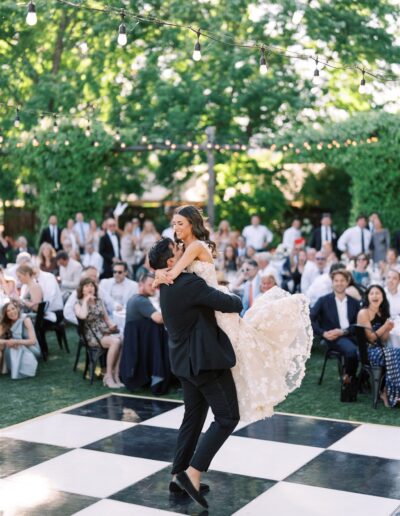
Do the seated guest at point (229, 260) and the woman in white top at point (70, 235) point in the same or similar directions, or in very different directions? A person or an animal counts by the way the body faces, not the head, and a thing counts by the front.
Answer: same or similar directions

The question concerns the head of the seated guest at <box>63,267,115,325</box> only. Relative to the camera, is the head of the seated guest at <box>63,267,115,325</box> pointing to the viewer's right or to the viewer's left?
to the viewer's right

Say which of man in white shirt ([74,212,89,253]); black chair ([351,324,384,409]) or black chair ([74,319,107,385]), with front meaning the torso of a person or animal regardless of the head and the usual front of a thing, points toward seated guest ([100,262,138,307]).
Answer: the man in white shirt

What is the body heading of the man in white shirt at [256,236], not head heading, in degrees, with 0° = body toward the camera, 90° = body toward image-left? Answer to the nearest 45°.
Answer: approximately 0°

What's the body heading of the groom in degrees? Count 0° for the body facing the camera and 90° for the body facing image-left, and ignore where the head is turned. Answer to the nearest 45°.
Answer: approximately 225°

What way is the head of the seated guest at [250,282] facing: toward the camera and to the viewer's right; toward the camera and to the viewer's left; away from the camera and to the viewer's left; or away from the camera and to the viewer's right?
toward the camera and to the viewer's left

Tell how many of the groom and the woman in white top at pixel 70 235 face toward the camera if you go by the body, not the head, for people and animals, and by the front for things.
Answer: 1

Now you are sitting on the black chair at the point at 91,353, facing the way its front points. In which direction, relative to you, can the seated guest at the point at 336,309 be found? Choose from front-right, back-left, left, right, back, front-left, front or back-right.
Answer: front-left

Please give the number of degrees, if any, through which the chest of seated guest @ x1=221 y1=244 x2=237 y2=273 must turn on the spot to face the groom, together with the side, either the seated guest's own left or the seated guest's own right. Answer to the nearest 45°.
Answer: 0° — they already face them

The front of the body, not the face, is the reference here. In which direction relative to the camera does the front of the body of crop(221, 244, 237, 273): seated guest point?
toward the camera

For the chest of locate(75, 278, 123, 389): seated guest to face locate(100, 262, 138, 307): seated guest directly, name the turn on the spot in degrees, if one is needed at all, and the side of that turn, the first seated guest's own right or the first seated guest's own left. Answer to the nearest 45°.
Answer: approximately 135° to the first seated guest's own left

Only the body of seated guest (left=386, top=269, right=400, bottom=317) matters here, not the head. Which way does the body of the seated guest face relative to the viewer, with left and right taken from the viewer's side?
facing the viewer and to the left of the viewer

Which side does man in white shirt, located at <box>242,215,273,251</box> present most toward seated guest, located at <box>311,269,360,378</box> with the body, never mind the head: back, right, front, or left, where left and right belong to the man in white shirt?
front

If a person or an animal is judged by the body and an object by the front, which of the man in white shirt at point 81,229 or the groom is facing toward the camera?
the man in white shirt

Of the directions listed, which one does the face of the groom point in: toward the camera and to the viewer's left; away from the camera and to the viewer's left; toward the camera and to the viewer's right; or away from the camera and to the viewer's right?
away from the camera and to the viewer's right

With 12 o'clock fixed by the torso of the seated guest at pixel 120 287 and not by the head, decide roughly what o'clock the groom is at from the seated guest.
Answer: The groom is roughly at 12 o'clock from the seated guest.

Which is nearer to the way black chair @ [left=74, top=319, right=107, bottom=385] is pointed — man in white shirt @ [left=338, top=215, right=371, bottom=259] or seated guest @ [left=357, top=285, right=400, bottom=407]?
the seated guest

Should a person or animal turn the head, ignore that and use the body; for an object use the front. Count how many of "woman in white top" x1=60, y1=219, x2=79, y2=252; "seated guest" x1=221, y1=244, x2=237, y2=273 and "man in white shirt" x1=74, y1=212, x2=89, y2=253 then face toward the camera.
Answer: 3
